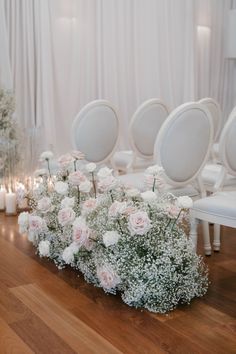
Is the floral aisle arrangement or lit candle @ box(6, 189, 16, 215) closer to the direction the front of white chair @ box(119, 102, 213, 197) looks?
the lit candle

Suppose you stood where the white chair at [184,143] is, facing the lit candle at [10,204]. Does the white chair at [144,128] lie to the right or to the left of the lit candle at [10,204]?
right
